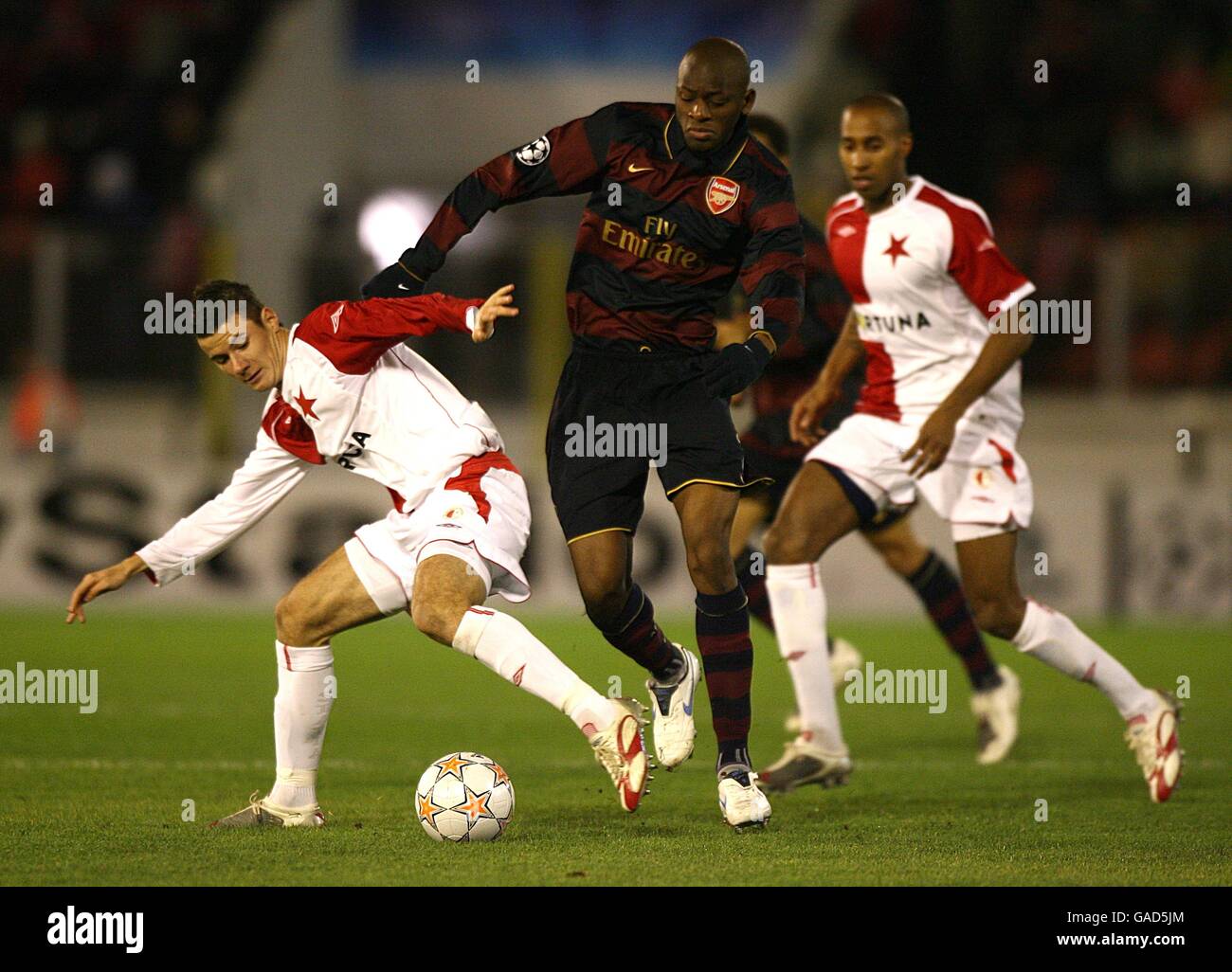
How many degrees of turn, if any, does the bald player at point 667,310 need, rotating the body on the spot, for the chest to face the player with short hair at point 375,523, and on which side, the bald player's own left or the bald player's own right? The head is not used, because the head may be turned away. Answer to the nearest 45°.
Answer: approximately 90° to the bald player's own right

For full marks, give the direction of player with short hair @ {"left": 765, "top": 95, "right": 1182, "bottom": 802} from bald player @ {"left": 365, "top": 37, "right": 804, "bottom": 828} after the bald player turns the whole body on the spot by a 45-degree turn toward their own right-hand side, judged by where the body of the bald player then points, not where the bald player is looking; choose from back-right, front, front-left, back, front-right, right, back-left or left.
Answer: back

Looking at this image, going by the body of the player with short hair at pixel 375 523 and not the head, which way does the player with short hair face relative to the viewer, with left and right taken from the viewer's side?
facing the viewer and to the left of the viewer

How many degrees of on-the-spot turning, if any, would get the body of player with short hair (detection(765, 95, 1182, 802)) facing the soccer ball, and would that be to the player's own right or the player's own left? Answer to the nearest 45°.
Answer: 0° — they already face it

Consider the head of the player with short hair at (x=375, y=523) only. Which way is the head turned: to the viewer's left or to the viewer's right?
to the viewer's left

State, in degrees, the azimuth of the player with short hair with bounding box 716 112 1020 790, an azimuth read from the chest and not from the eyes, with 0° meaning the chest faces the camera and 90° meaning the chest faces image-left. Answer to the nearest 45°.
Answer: approximately 90°
